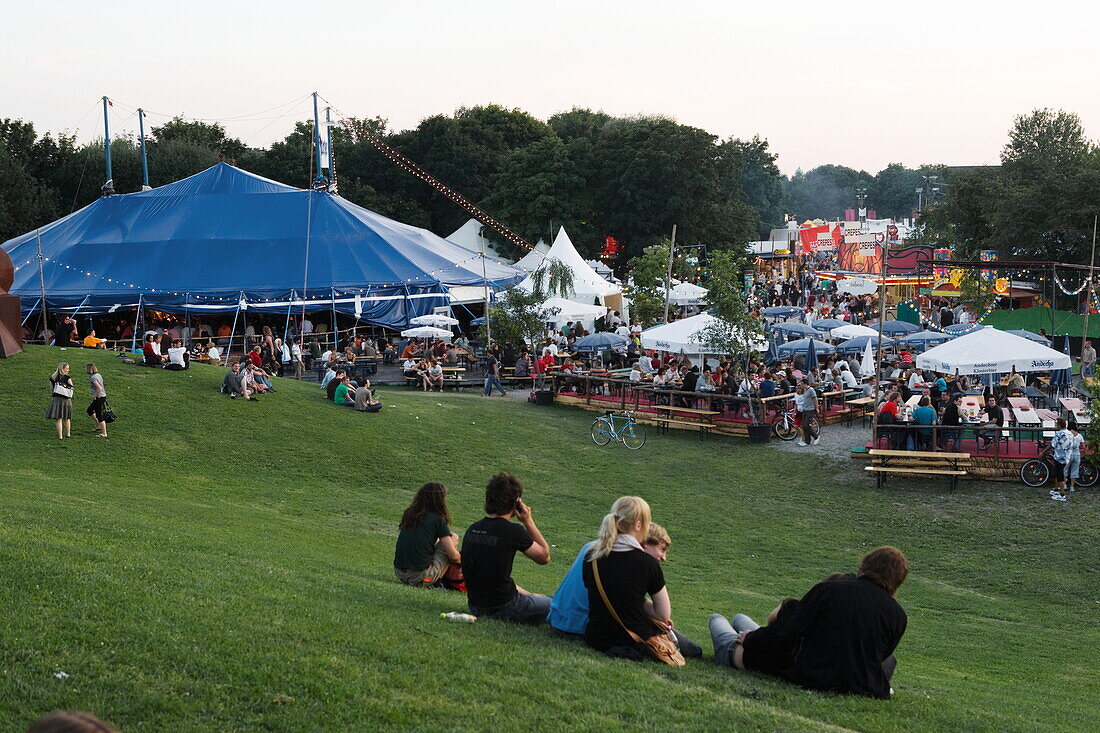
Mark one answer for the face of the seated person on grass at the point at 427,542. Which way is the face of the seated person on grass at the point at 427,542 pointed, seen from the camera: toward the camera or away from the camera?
away from the camera

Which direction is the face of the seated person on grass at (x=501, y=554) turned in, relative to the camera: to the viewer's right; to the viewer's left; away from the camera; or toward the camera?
away from the camera

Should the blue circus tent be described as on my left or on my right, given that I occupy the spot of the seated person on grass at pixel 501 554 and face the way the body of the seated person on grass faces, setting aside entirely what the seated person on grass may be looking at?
on my left

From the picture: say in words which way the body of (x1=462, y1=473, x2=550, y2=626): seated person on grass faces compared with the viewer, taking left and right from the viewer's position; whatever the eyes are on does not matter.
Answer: facing away from the viewer and to the right of the viewer

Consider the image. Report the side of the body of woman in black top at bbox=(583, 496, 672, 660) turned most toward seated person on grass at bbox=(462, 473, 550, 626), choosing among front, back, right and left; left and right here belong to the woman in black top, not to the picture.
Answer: left

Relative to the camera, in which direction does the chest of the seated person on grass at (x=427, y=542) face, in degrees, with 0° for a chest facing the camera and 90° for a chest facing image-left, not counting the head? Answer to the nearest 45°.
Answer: approximately 225°

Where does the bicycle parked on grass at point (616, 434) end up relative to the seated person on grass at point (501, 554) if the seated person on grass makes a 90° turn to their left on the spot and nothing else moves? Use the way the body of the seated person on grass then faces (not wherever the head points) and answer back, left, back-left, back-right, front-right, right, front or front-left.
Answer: front-right

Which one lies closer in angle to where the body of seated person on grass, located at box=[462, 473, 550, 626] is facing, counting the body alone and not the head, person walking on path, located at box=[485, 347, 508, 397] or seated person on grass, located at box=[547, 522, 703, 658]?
the person walking on path
